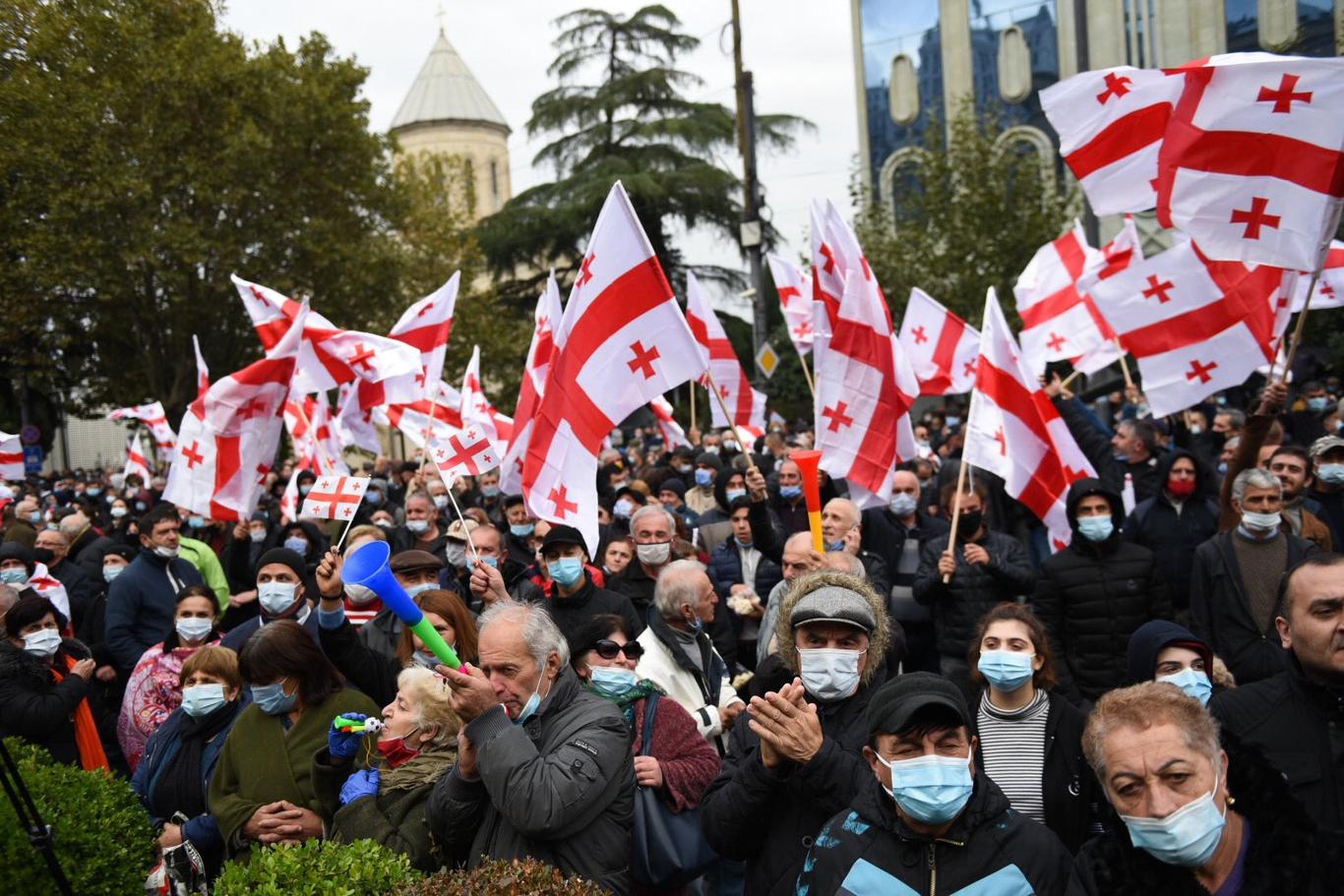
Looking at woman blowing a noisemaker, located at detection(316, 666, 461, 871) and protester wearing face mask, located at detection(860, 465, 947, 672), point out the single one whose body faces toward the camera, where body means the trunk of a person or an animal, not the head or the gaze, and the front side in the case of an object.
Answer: the protester wearing face mask

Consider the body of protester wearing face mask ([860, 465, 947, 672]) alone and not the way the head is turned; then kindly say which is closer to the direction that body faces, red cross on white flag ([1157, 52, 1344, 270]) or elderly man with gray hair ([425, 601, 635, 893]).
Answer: the elderly man with gray hair

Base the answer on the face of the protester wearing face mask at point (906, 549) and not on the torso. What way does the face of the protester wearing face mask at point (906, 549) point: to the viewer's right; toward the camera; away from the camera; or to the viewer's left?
toward the camera

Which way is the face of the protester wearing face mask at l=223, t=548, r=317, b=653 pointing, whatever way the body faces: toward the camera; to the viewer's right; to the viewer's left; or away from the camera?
toward the camera

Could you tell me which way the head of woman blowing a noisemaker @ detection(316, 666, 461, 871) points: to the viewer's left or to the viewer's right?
to the viewer's left

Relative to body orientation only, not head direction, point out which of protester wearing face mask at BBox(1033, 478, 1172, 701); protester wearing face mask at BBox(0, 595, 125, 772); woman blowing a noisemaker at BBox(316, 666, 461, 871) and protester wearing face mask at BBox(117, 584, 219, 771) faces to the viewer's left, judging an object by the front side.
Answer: the woman blowing a noisemaker

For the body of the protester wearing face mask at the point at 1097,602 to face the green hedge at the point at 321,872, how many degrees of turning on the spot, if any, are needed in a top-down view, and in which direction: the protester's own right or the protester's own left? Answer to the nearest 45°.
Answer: approximately 45° to the protester's own right

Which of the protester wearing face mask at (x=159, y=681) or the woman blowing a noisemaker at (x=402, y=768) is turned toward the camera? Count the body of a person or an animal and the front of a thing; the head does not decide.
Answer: the protester wearing face mask

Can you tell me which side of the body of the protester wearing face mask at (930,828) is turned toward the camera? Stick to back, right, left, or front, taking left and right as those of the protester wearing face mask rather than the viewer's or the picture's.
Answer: front

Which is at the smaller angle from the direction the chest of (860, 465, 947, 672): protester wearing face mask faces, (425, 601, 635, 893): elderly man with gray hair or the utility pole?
the elderly man with gray hair

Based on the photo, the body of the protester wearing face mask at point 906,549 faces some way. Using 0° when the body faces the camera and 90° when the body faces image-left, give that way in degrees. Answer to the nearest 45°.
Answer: approximately 0°

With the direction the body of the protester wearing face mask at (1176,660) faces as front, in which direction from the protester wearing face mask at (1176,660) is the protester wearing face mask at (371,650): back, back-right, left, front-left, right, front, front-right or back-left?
back-right

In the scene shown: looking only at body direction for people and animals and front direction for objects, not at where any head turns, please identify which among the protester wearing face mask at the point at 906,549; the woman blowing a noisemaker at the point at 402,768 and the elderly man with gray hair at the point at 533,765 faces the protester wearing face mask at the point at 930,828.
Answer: the protester wearing face mask at the point at 906,549

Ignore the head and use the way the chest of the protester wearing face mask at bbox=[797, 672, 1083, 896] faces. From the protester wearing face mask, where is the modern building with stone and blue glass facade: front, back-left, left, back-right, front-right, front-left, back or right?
back

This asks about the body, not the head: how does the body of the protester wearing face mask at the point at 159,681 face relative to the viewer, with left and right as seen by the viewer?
facing the viewer

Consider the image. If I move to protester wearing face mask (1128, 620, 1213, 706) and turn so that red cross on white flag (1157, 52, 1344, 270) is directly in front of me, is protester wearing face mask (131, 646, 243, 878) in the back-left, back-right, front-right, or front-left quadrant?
back-left

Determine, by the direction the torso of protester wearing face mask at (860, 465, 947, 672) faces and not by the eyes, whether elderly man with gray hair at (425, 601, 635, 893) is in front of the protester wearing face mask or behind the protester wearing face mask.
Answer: in front

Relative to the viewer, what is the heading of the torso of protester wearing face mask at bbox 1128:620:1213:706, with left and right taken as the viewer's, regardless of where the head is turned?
facing the viewer and to the right of the viewer

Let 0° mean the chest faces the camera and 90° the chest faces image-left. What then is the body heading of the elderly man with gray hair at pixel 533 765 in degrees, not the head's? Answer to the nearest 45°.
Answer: approximately 45°

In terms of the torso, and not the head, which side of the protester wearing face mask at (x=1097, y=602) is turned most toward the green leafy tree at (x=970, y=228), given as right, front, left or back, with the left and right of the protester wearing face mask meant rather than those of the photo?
back

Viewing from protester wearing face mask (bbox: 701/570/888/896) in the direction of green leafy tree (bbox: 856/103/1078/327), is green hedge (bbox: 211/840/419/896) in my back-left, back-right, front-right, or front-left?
back-left

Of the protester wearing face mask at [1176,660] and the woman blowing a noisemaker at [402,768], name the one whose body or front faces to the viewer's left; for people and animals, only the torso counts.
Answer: the woman blowing a noisemaker
